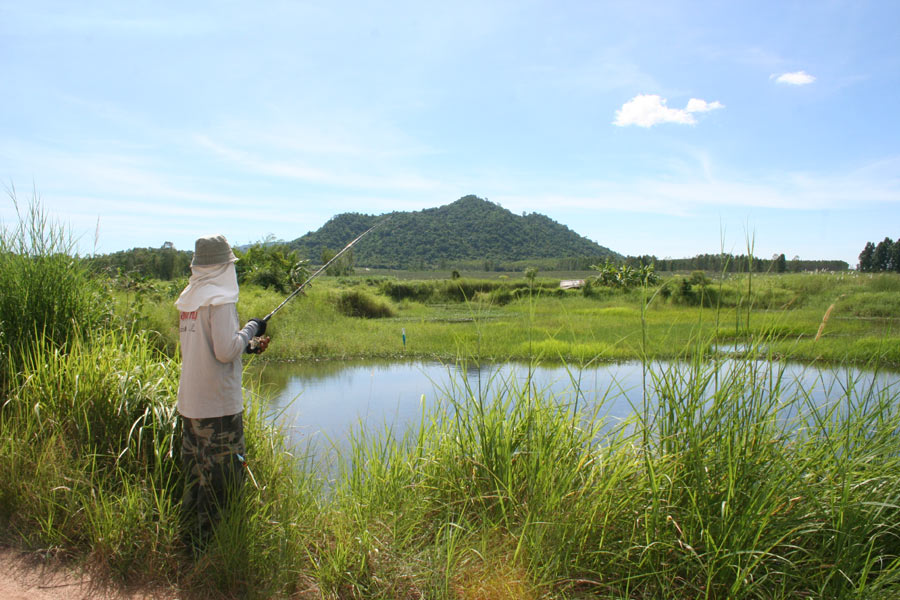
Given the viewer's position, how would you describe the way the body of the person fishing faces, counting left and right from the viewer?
facing away from the viewer and to the right of the viewer

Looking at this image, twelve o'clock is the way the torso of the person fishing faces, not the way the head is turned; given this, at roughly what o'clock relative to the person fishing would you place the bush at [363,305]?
The bush is roughly at 11 o'clock from the person fishing.

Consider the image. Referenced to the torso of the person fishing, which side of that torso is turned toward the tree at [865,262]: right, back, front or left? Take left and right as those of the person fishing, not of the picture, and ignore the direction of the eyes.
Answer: front

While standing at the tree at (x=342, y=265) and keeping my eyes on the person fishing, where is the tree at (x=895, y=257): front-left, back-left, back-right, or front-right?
back-left

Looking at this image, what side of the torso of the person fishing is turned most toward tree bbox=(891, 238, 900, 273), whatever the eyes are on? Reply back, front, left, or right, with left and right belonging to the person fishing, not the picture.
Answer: front

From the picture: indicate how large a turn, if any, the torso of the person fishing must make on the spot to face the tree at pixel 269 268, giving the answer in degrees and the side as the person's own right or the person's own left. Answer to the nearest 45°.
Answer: approximately 45° to the person's own left
